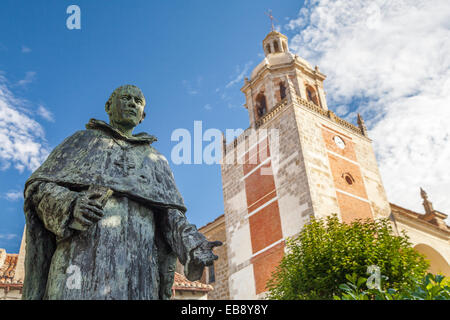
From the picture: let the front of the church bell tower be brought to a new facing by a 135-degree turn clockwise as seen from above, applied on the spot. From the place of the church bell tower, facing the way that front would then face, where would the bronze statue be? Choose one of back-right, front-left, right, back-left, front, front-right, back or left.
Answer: left

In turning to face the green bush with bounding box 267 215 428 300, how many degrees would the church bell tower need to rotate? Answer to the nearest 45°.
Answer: approximately 45° to its right

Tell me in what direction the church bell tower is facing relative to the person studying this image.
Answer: facing the viewer and to the right of the viewer
